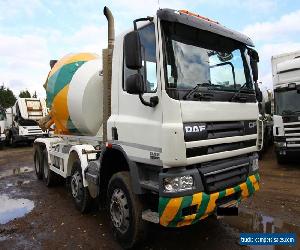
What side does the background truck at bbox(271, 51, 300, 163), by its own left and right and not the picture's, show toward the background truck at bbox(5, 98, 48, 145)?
right

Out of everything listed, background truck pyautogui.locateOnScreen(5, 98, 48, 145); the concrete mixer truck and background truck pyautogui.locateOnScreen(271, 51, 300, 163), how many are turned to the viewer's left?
0

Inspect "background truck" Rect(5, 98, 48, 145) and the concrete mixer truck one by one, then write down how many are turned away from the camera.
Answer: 0

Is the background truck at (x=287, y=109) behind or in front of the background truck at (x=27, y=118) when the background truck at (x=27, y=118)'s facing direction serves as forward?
in front

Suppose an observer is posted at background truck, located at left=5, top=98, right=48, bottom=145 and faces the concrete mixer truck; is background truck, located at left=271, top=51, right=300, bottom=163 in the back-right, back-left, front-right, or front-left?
front-left

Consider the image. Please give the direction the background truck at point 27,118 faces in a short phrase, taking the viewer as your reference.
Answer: facing the viewer and to the right of the viewer

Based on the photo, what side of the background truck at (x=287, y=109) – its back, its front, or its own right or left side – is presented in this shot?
front

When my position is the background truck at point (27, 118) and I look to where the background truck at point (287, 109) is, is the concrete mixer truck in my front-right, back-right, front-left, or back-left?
front-right

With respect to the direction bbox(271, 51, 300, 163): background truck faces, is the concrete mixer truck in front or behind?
in front

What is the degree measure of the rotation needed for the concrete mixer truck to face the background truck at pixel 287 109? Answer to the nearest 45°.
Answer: approximately 90° to its left

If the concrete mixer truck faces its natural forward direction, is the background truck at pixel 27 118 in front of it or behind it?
behind
